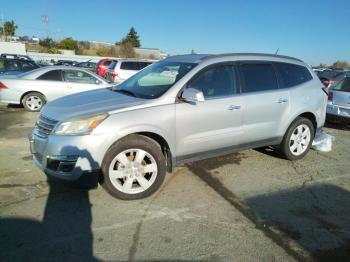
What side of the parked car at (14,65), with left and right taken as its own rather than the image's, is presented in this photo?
right

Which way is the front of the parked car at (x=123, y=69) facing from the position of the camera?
facing away from the viewer and to the right of the viewer

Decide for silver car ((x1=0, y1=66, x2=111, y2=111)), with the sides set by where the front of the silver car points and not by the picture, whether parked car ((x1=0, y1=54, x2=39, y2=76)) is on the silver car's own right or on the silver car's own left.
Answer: on the silver car's own left

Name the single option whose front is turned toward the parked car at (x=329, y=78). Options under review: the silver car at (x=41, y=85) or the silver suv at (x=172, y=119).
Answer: the silver car

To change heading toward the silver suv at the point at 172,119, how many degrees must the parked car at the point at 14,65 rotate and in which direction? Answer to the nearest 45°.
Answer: approximately 90° to its right

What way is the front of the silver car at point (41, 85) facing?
to the viewer's right
